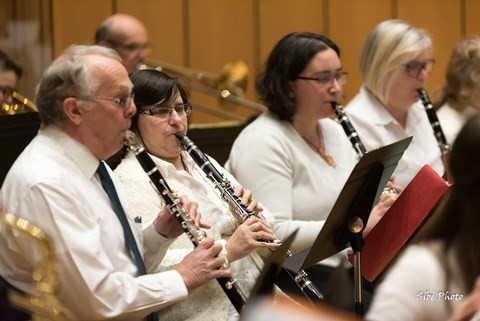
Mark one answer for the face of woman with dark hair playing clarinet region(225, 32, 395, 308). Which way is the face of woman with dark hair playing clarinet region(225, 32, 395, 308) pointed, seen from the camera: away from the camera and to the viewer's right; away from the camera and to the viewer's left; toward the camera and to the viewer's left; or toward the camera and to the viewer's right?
toward the camera and to the viewer's right

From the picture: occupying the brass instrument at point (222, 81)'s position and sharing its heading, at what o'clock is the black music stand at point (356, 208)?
The black music stand is roughly at 3 o'clock from the brass instrument.

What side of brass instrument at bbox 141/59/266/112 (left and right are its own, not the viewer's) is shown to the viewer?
right

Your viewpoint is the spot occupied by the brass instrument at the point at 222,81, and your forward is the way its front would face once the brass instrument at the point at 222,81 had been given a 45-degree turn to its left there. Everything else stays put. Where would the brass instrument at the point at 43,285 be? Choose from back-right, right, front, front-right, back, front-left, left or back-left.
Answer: back-right

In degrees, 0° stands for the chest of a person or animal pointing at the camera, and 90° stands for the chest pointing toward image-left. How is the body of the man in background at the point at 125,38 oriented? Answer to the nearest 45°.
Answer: approximately 315°

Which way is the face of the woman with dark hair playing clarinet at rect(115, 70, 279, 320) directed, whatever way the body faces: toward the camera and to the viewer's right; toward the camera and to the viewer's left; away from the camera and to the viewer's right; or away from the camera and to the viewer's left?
toward the camera and to the viewer's right

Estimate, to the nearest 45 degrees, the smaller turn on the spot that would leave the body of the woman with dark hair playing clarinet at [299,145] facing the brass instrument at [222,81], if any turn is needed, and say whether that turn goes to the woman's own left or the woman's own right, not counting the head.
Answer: approximately 135° to the woman's own left
